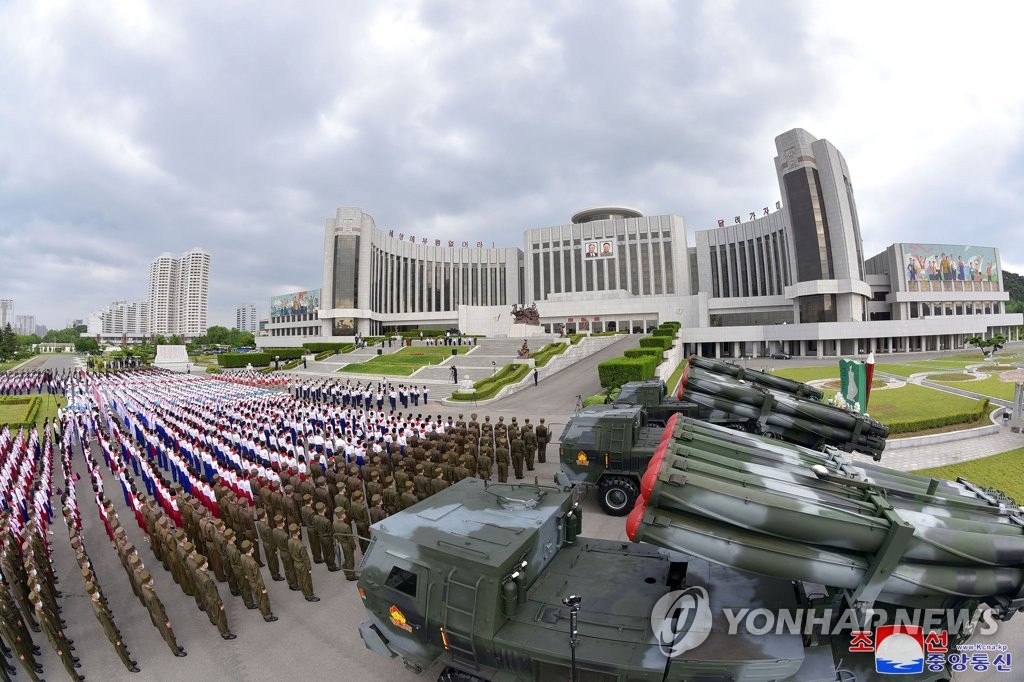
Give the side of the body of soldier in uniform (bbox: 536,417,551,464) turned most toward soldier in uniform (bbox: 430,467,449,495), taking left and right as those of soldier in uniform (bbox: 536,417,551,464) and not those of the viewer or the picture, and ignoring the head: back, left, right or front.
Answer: back

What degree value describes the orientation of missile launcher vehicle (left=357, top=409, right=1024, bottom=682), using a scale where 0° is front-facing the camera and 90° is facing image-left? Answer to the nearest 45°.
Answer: approximately 90°

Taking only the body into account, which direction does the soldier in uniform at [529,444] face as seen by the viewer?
away from the camera

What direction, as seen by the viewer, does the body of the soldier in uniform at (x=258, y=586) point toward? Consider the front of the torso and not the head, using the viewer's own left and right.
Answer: facing away from the viewer and to the right of the viewer

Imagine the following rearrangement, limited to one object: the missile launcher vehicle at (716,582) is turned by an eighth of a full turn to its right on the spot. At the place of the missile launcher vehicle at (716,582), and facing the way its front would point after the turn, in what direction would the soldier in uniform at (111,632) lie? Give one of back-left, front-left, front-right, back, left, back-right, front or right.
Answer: front-left

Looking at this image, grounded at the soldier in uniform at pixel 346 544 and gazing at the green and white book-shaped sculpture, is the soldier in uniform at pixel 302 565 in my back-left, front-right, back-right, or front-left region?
back-right

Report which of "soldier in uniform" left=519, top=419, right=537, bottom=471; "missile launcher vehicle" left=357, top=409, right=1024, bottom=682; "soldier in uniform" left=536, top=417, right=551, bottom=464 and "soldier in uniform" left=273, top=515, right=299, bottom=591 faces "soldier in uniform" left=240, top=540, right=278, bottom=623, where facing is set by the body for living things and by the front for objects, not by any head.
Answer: the missile launcher vehicle

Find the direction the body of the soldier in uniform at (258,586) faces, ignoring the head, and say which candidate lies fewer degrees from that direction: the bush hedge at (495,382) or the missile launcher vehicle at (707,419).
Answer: the bush hedge

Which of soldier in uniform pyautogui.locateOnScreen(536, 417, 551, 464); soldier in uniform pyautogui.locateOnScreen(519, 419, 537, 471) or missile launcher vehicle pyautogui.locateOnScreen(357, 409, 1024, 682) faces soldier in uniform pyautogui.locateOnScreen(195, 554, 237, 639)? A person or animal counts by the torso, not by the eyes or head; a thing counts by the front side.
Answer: the missile launcher vehicle

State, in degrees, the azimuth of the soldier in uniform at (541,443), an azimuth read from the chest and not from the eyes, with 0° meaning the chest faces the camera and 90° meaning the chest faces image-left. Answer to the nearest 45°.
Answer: approximately 180°

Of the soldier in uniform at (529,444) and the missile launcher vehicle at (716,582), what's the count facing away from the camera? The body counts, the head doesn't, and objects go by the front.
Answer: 1

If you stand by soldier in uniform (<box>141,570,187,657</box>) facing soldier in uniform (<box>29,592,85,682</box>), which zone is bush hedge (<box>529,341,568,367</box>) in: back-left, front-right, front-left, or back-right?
back-right

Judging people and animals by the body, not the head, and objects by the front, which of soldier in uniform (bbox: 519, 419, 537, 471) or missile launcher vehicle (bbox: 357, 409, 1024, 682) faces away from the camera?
the soldier in uniform
